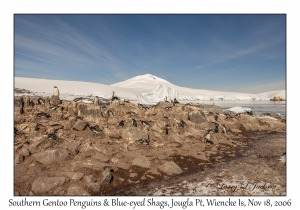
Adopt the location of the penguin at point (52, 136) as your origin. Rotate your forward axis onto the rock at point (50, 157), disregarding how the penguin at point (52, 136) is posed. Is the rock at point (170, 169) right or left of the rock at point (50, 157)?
left
